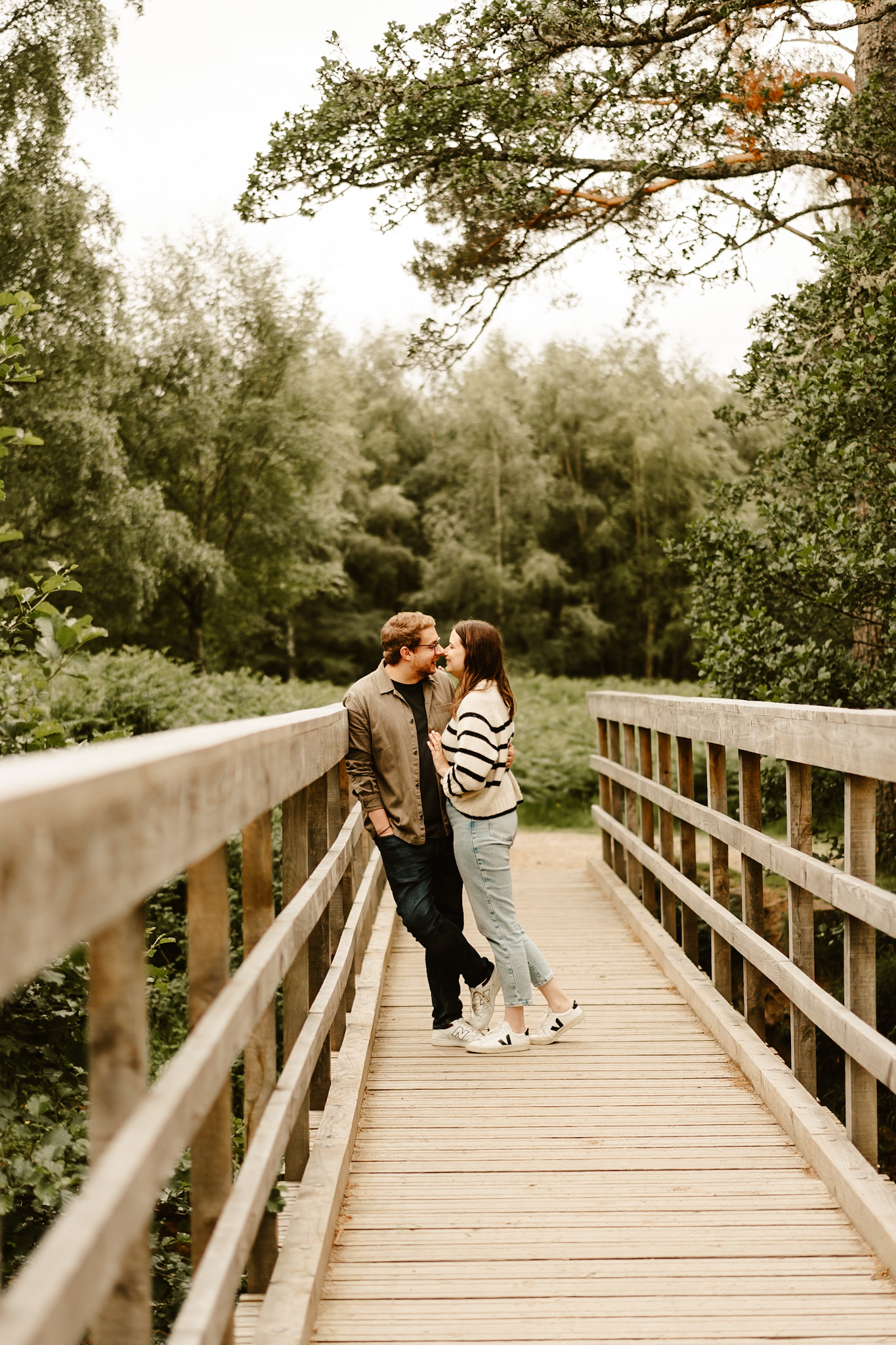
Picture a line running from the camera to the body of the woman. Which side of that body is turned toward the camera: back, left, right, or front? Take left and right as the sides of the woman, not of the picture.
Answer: left

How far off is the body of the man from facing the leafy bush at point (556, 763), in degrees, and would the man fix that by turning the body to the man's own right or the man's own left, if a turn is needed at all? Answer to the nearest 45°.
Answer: approximately 135° to the man's own left

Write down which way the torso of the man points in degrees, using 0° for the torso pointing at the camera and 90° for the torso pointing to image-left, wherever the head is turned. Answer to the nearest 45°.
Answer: approximately 315°

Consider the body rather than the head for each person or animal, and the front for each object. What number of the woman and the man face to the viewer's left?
1

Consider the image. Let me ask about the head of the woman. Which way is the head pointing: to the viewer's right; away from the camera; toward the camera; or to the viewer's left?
to the viewer's left

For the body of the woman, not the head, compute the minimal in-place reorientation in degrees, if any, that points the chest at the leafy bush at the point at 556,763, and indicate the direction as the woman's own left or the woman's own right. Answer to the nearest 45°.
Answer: approximately 90° to the woman's own right

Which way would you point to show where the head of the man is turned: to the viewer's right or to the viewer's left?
to the viewer's right
